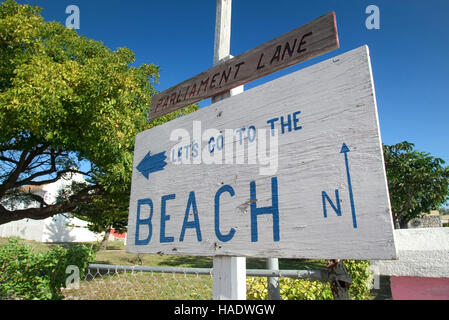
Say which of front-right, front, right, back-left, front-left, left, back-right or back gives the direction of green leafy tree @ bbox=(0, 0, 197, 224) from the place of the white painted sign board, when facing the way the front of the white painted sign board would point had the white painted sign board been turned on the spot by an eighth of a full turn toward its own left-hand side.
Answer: back-right

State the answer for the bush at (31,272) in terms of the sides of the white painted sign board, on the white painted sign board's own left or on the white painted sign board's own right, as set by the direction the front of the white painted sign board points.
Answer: on the white painted sign board's own right

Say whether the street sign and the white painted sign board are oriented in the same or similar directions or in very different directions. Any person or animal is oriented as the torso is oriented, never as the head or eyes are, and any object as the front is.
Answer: same or similar directions

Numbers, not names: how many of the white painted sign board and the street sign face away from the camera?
0

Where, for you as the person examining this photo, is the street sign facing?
facing the viewer and to the left of the viewer

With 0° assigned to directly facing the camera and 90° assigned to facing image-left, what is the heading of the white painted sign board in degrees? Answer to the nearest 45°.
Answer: approximately 45°

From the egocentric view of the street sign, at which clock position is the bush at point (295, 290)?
The bush is roughly at 5 o'clock from the street sign.

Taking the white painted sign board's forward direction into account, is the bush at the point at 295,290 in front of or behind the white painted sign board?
behind

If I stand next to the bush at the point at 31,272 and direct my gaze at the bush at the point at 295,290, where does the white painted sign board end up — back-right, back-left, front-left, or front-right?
front-right

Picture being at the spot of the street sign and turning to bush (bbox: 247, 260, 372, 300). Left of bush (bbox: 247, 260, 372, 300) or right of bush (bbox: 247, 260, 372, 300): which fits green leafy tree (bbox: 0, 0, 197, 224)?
left
